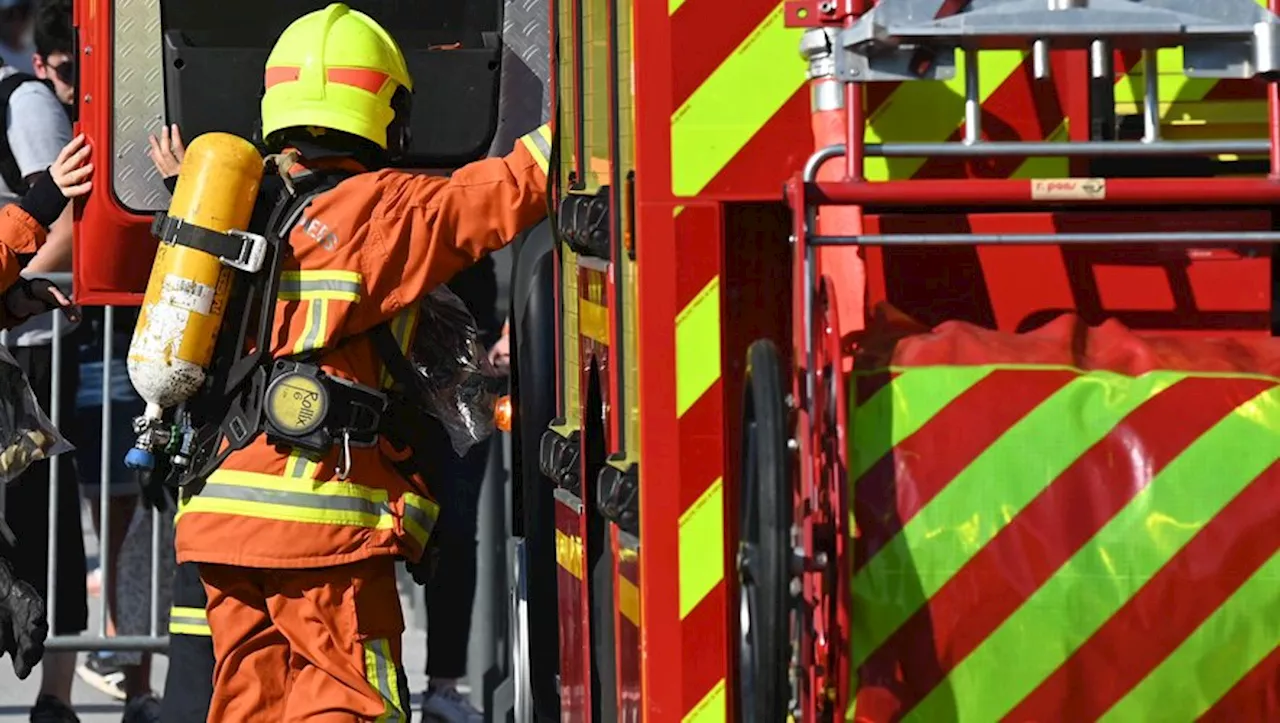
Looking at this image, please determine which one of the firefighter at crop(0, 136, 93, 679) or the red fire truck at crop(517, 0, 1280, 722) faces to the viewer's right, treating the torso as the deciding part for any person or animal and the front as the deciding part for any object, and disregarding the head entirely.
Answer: the firefighter

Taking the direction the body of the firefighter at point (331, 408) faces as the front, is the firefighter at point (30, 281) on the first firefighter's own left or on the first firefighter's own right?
on the first firefighter's own left

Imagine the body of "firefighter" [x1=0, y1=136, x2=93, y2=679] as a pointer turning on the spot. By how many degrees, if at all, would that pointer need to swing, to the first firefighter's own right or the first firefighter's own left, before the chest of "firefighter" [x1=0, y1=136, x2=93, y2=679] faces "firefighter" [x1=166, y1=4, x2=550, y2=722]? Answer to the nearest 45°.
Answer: approximately 45° to the first firefighter's own right

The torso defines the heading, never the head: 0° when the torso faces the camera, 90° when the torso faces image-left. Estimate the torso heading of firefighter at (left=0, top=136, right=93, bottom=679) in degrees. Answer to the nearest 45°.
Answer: approximately 270°

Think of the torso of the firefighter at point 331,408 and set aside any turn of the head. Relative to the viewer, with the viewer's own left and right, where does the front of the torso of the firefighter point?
facing away from the viewer and to the right of the viewer
